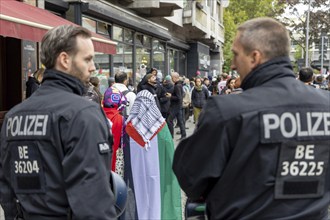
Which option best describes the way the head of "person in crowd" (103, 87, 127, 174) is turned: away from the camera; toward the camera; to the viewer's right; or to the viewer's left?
away from the camera

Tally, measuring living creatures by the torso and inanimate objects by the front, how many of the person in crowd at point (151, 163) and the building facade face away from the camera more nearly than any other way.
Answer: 1

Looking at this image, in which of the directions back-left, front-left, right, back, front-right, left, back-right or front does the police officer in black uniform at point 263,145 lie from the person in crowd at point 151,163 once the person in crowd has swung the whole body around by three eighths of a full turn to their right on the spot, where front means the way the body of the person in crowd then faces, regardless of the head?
front-right

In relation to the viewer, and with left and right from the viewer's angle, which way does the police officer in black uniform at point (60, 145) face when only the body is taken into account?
facing away from the viewer and to the right of the viewer

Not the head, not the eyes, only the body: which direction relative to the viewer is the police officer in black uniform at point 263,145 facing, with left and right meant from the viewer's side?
facing away from the viewer and to the left of the viewer

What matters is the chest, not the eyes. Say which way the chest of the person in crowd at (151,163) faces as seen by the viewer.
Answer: away from the camera

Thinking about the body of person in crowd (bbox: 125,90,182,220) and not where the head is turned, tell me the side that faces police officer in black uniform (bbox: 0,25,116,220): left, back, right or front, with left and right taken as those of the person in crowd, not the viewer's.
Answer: back

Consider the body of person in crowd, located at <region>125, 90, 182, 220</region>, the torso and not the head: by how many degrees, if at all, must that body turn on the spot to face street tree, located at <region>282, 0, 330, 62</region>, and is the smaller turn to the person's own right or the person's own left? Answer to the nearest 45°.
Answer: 0° — they already face it

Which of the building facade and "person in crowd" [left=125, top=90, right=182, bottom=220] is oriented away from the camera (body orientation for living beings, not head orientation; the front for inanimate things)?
the person in crowd
